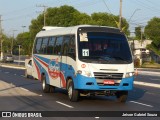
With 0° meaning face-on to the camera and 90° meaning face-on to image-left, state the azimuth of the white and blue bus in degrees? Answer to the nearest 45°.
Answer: approximately 315°
